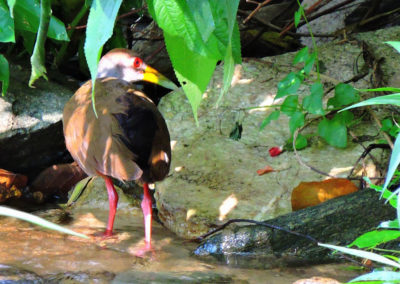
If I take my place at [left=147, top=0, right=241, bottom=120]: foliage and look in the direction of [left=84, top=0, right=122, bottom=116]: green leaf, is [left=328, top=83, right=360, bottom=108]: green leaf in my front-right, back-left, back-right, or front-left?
back-right

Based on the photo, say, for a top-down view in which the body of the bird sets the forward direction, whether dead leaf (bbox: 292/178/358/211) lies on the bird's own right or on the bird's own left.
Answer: on the bird's own right

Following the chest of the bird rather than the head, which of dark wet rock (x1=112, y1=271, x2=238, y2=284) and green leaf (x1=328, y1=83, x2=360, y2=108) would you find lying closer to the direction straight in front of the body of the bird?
the green leaf

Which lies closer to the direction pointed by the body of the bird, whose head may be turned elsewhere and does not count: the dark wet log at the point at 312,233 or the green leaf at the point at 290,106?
the green leaf

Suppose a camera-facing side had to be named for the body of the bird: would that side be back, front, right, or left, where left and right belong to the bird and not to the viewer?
back
